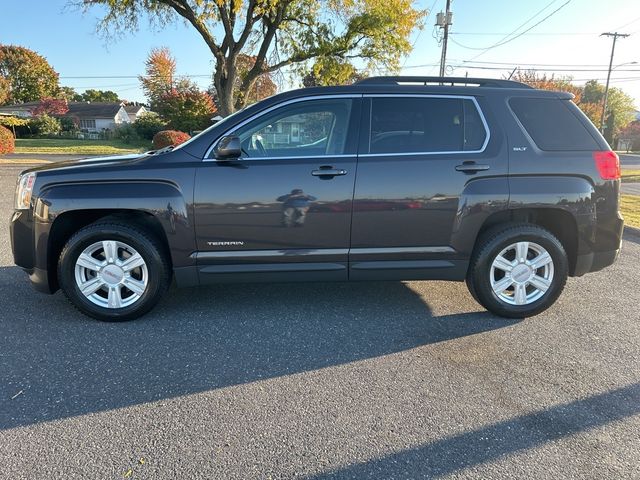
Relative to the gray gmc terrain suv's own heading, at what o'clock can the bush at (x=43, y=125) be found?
The bush is roughly at 2 o'clock from the gray gmc terrain suv.

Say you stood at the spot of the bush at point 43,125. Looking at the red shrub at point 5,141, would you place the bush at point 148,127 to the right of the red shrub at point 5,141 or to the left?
left

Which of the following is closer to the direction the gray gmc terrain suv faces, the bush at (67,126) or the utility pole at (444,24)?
the bush

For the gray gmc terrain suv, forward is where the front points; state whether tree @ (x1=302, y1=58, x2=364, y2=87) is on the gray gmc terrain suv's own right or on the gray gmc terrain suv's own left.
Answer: on the gray gmc terrain suv's own right

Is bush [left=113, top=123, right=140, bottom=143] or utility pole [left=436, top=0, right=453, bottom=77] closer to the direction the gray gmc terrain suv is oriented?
the bush

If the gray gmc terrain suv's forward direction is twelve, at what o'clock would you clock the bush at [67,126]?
The bush is roughly at 2 o'clock from the gray gmc terrain suv.

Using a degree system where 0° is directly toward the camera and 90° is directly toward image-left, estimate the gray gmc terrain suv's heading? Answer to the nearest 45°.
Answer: approximately 90°
